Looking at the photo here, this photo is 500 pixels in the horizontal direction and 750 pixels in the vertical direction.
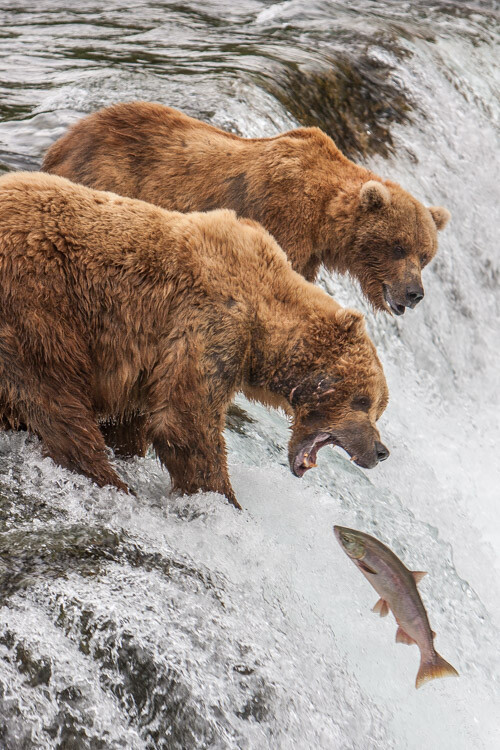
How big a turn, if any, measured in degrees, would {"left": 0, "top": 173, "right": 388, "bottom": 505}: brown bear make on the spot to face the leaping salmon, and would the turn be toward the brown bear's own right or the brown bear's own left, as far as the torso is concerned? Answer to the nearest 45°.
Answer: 0° — it already faces it

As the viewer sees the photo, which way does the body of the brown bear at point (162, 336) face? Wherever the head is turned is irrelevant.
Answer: to the viewer's right

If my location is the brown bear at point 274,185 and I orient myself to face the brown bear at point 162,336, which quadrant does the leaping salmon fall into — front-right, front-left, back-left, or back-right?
front-left

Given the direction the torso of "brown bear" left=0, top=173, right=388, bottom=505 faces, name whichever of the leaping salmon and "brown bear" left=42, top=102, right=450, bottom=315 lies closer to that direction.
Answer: the leaping salmon

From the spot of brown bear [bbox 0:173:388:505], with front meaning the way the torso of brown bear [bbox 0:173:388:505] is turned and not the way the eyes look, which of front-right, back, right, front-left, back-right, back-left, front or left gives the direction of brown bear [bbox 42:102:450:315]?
left

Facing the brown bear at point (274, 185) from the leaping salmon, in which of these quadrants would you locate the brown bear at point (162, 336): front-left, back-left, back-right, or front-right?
front-left
